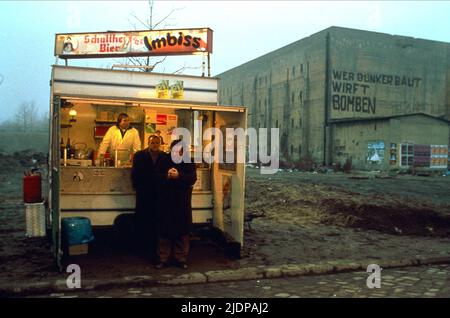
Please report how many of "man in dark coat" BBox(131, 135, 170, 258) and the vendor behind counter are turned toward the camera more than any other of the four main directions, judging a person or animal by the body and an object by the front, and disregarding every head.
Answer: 2

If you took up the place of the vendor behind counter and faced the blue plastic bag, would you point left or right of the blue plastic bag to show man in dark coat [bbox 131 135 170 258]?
left

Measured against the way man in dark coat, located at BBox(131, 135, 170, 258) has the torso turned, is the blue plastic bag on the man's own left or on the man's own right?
on the man's own right

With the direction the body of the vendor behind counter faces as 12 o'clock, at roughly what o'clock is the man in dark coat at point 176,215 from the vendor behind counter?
The man in dark coat is roughly at 11 o'clock from the vendor behind counter.

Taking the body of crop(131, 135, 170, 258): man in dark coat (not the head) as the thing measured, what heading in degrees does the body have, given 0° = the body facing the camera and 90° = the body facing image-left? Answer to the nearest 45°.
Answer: approximately 0°

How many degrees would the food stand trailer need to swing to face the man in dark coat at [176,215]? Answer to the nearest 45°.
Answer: approximately 45° to its left

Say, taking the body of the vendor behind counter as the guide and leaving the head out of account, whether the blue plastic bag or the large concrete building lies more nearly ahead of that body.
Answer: the blue plastic bag

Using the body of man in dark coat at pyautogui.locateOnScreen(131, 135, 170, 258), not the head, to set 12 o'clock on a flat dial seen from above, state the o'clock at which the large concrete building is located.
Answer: The large concrete building is roughly at 7 o'clock from the man in dark coat.

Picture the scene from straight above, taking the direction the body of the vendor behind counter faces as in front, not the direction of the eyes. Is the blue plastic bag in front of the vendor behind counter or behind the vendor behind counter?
in front
